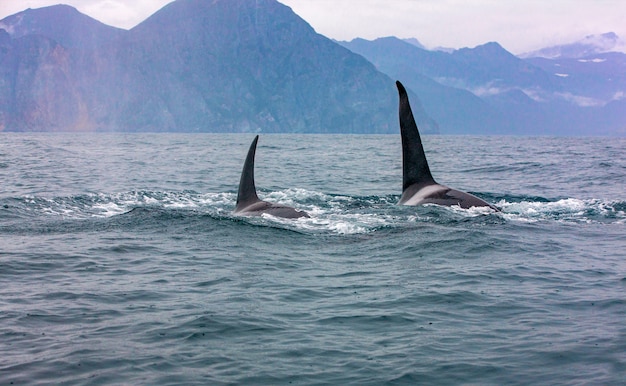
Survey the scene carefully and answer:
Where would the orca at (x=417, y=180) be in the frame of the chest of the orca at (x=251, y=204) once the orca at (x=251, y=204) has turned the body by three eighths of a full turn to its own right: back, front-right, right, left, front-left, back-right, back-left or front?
front-right

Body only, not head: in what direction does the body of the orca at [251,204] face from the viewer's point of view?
to the viewer's left
